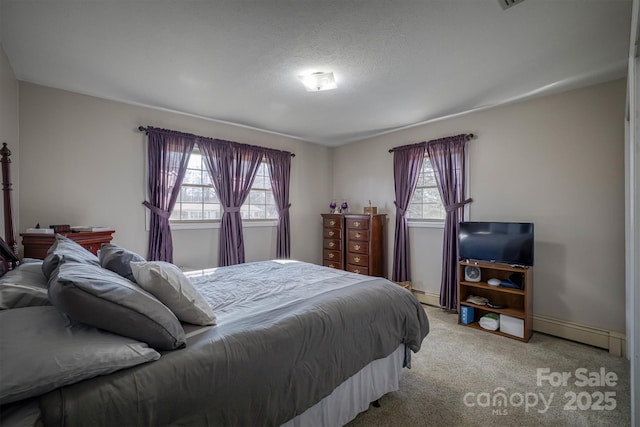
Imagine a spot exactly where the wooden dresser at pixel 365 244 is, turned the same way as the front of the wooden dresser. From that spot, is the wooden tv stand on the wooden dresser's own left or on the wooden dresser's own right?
on the wooden dresser's own left

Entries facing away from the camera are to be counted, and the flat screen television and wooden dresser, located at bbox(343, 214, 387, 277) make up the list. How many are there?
0

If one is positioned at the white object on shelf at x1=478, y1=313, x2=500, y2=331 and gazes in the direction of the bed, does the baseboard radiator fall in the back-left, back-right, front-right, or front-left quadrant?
back-left

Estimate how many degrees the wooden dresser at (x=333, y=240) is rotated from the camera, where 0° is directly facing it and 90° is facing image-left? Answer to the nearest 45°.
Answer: approximately 45°

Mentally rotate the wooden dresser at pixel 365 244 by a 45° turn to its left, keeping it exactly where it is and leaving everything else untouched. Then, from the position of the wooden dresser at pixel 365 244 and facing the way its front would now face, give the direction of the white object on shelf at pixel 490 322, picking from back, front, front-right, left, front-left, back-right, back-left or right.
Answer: front-left

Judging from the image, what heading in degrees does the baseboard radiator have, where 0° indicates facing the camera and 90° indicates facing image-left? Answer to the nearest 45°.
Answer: approximately 45°

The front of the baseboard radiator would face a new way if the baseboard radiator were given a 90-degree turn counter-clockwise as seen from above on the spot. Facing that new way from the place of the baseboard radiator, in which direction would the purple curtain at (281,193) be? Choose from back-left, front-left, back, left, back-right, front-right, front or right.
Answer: back-right

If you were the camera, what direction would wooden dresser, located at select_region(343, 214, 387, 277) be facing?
facing the viewer and to the left of the viewer

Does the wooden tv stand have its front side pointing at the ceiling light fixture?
yes

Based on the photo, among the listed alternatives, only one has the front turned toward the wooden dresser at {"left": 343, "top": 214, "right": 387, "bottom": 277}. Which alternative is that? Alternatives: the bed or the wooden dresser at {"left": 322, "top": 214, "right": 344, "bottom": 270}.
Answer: the bed

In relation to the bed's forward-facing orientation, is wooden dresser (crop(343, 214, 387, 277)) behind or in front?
in front

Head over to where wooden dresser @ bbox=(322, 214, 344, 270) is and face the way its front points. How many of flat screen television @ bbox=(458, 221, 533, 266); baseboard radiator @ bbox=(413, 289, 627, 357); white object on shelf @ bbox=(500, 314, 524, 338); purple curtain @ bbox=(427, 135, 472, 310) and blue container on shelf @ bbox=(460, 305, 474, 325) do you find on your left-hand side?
5

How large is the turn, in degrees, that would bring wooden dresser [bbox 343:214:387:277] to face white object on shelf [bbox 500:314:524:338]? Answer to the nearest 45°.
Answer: approximately 90° to its left

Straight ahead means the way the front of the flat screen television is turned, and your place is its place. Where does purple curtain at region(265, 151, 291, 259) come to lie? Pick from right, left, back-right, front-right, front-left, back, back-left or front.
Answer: front-right

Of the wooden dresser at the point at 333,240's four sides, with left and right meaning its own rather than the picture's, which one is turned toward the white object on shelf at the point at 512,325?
left
